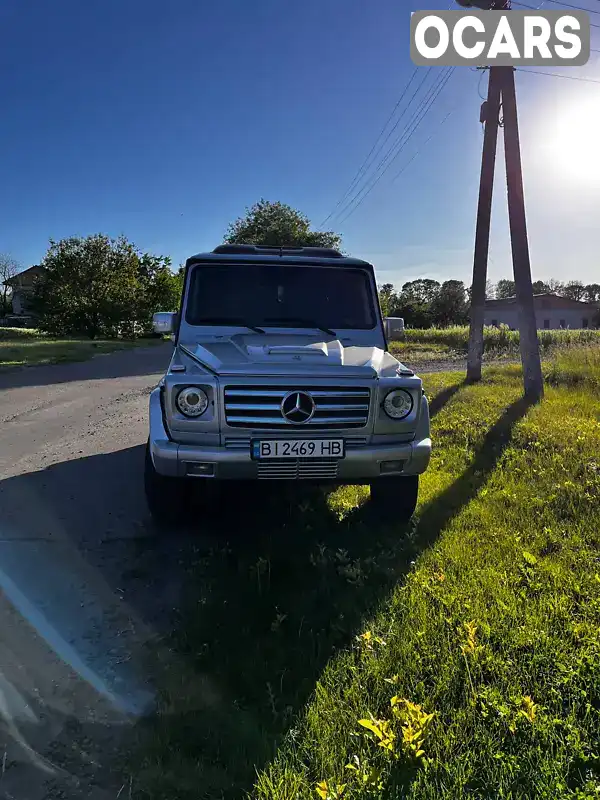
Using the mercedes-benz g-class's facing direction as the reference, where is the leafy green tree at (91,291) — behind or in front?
behind

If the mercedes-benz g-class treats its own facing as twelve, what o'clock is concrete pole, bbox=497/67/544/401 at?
The concrete pole is roughly at 7 o'clock from the mercedes-benz g-class.

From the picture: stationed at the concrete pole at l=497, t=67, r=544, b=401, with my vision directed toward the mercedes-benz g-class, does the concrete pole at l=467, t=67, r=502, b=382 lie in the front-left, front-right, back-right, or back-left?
back-right

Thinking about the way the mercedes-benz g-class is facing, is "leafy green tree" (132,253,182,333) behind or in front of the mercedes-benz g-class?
behind

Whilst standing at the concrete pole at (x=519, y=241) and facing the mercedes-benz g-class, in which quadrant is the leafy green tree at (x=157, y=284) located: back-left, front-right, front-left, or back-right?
back-right

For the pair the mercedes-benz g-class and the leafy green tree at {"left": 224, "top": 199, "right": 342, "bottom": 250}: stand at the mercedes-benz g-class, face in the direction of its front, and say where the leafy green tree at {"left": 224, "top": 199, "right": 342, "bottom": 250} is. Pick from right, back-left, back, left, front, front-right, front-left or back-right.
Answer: back

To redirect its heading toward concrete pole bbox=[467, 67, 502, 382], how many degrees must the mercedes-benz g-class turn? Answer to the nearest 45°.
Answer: approximately 135° to its left

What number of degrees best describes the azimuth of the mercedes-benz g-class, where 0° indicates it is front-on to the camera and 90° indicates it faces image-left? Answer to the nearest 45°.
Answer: approximately 0°
